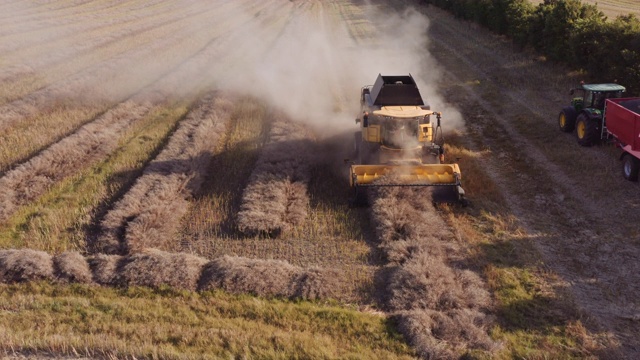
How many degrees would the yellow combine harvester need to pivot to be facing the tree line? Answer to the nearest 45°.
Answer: approximately 135° to its left

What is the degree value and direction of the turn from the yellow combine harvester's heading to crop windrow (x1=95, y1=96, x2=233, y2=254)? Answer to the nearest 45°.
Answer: approximately 90° to its right

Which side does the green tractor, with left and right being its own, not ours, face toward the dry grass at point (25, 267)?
left

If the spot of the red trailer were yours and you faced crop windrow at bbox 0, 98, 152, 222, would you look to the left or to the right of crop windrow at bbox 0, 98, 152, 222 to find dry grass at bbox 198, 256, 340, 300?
left

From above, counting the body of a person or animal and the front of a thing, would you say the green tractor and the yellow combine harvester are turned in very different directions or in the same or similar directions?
very different directions

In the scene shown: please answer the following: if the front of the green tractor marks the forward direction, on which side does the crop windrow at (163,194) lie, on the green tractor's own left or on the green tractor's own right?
on the green tractor's own left

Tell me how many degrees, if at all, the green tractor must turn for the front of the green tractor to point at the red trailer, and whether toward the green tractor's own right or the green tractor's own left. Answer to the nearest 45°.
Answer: approximately 135° to the green tractor's own left

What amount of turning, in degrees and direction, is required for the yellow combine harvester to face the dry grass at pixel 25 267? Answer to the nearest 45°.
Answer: approximately 45° to its right

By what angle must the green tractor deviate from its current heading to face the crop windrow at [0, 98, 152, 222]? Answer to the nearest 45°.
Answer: approximately 90° to its left

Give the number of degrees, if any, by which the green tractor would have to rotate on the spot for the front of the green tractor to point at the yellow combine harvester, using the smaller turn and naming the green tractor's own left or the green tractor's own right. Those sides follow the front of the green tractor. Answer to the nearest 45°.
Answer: approximately 90° to the green tractor's own left

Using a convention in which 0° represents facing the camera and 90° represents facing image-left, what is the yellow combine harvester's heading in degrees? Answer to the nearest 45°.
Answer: approximately 0°

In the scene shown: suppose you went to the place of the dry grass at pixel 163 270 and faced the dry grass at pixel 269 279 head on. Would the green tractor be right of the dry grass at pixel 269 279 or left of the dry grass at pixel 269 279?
left

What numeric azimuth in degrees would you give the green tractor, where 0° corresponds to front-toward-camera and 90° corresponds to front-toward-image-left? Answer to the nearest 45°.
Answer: approximately 135°

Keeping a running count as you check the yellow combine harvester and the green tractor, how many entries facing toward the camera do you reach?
1
